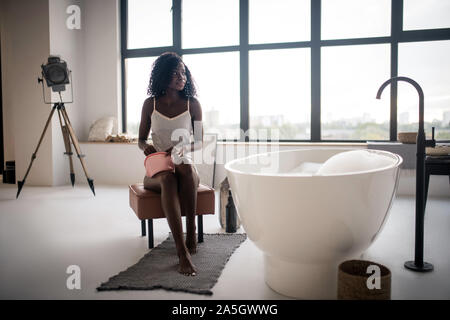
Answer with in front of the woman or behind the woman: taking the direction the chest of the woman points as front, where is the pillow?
behind

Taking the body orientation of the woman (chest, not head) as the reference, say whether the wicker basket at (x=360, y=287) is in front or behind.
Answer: in front

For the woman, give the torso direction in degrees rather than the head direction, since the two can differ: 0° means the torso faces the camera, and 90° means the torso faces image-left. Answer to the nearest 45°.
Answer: approximately 0°

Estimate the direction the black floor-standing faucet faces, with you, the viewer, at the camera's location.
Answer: facing to the left of the viewer

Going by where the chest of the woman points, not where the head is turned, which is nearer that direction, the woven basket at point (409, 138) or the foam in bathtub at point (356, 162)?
the foam in bathtub

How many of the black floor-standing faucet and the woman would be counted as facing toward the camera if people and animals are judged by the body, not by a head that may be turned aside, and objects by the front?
1
